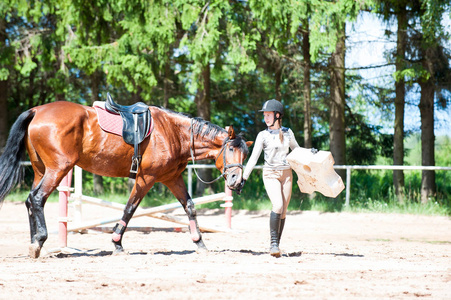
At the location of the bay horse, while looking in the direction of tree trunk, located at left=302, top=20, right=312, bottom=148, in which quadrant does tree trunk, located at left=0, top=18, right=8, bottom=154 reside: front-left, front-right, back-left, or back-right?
front-left

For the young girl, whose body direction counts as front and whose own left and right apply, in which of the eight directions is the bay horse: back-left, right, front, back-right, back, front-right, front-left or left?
right

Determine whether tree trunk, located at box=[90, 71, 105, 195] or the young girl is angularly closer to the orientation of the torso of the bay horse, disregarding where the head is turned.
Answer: the young girl

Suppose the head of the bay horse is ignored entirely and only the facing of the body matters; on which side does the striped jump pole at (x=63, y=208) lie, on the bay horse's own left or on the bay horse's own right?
on the bay horse's own left

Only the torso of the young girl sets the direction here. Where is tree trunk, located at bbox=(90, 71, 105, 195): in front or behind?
behind

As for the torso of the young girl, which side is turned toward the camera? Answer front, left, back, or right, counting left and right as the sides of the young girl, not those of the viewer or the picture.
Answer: front

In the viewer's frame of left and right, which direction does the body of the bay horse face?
facing to the right of the viewer

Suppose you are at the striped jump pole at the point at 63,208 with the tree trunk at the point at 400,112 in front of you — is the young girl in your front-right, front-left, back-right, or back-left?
front-right

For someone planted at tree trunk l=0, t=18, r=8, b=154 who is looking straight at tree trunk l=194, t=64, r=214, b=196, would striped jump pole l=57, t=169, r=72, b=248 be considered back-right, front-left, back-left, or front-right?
front-right

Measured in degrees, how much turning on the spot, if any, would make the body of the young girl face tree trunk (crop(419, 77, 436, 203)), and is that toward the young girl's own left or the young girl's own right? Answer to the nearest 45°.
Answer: approximately 135° to the young girl's own left

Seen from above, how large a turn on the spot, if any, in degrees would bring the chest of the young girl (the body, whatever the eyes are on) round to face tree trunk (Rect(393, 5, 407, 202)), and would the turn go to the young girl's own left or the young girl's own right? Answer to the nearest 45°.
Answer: approximately 135° to the young girl's own left

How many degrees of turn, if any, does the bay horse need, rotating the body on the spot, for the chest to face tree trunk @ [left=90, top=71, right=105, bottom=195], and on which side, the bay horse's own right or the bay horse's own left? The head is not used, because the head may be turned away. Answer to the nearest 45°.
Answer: approximately 90° to the bay horse's own left
